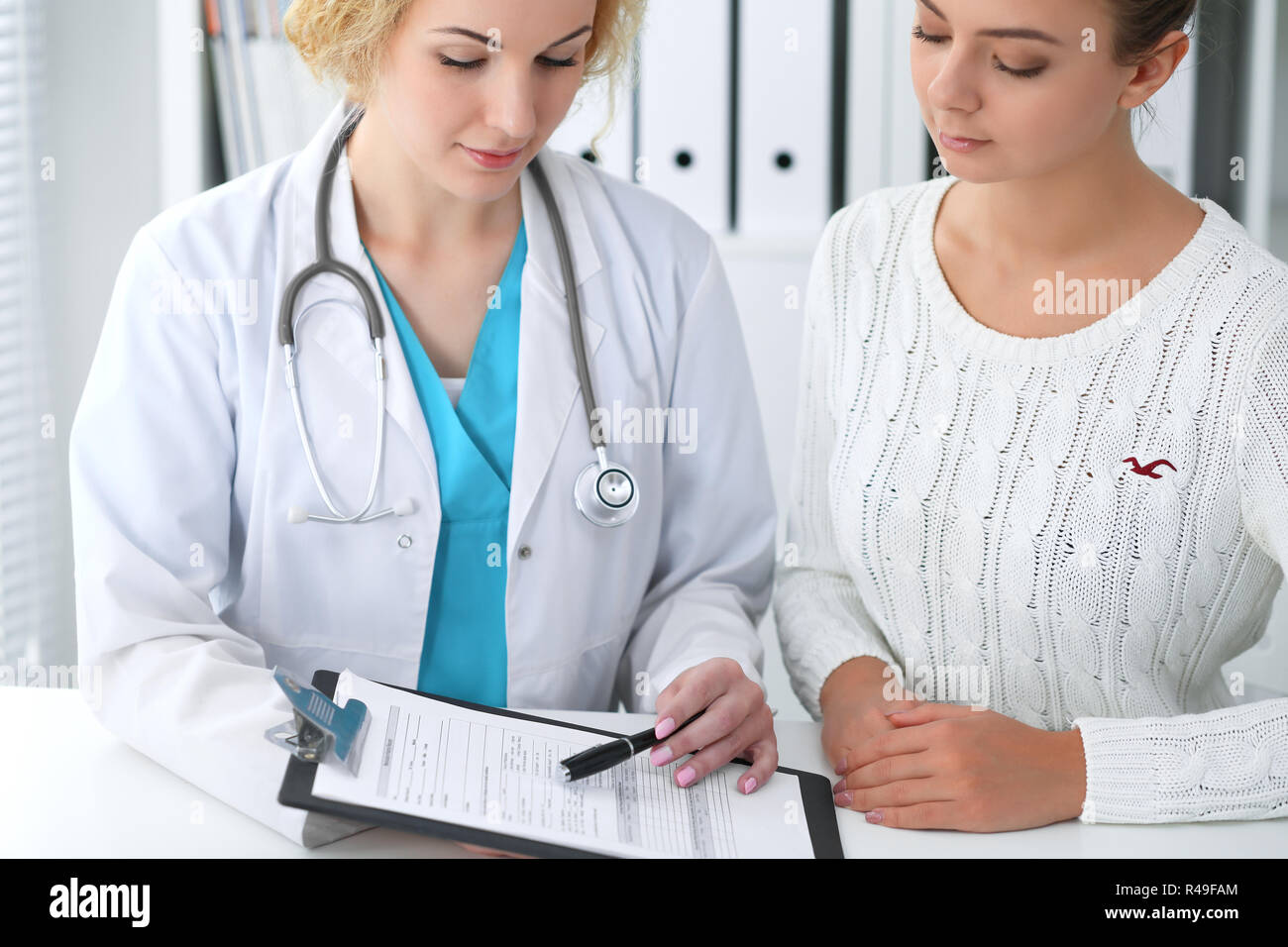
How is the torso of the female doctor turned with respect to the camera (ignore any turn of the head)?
toward the camera

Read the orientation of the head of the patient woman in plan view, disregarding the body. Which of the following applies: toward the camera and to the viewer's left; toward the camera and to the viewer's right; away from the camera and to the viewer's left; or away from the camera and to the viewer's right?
toward the camera and to the viewer's left

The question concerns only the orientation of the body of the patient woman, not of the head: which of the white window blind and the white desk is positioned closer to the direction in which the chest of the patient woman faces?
the white desk

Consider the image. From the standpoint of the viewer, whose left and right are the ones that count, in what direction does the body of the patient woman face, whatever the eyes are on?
facing the viewer and to the left of the viewer

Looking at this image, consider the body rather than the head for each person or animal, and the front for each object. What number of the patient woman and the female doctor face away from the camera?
0

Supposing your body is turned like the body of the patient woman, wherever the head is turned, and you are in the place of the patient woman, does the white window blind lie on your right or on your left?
on your right
